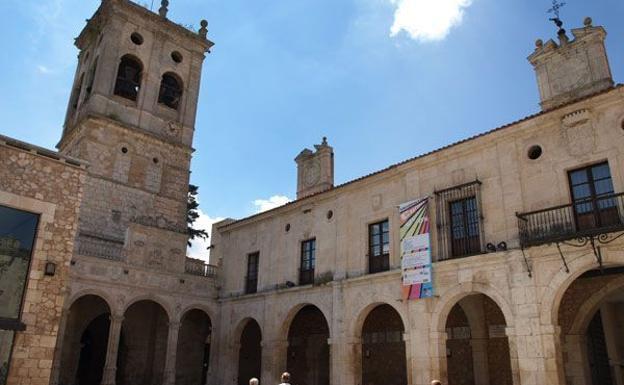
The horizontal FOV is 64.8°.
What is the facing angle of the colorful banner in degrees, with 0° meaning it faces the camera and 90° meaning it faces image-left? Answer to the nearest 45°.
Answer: approximately 45°

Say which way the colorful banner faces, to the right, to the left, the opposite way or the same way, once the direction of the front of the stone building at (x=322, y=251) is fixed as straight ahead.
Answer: the same way

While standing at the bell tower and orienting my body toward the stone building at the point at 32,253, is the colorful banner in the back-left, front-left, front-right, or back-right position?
front-left

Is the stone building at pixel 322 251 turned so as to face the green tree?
no

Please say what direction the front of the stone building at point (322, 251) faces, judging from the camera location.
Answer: facing the viewer and to the left of the viewer

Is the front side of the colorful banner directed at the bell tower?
no

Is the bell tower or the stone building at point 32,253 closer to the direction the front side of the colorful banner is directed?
the stone building

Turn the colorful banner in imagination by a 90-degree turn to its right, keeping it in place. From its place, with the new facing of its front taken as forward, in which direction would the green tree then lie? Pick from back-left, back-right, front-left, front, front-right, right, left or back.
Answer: front

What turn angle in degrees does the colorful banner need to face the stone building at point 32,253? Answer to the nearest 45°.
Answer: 0° — it already faces it
